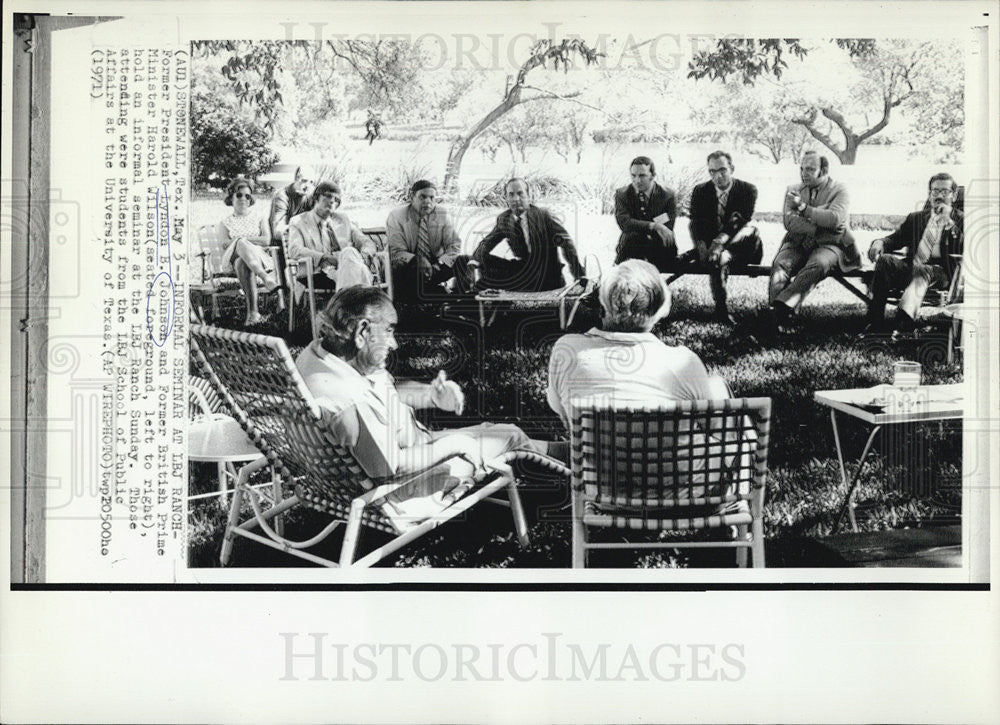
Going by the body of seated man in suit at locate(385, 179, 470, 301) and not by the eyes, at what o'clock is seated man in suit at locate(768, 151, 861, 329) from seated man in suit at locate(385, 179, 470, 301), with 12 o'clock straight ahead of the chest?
seated man in suit at locate(768, 151, 861, 329) is roughly at 9 o'clock from seated man in suit at locate(385, 179, 470, 301).

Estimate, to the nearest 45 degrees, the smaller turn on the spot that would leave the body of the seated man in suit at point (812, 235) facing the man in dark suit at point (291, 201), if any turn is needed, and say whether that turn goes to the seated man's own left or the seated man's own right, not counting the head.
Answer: approximately 45° to the seated man's own right

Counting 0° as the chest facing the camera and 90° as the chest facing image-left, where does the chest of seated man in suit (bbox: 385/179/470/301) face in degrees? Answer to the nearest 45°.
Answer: approximately 0°

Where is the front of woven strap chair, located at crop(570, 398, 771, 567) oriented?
away from the camera
